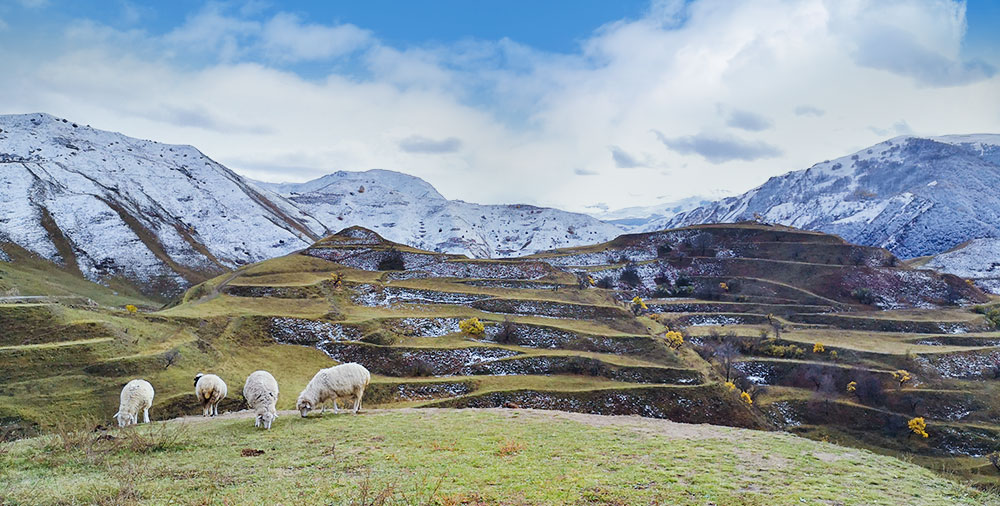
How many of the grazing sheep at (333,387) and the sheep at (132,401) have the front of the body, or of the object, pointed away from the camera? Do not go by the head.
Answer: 0

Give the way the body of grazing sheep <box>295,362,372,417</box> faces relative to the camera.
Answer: to the viewer's left

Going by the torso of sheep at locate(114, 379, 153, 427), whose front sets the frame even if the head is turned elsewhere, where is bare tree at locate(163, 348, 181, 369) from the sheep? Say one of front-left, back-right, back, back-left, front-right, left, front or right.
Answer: back-right

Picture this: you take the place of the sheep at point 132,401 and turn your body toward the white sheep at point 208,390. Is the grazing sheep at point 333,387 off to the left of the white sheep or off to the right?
right

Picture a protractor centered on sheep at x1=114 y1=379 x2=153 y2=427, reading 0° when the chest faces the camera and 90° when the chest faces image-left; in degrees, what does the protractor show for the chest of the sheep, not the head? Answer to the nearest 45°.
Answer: approximately 45°

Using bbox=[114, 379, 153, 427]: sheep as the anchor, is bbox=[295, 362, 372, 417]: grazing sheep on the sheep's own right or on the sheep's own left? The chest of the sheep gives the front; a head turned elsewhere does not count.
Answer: on the sheep's own left

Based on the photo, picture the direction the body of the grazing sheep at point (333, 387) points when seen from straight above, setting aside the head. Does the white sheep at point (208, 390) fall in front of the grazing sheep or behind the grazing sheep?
in front

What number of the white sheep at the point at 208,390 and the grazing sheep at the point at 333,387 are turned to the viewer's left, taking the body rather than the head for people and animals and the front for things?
1

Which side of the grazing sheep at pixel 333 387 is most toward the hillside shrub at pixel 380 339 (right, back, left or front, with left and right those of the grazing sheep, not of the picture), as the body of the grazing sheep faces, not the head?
right

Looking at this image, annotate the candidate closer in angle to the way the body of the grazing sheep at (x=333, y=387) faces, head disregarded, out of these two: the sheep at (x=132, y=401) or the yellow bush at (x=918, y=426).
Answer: the sheep
